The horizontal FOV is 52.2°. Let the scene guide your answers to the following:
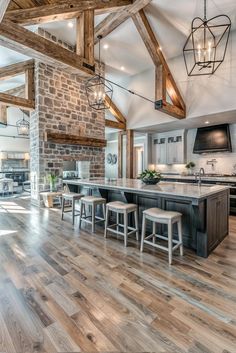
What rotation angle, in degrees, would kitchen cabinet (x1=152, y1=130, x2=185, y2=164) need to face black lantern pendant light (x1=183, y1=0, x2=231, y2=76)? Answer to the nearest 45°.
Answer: approximately 45° to its left

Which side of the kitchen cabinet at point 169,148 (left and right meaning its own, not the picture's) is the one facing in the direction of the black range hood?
left

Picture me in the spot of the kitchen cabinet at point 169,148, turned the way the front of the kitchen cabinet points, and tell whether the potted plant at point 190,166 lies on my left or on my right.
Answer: on my left

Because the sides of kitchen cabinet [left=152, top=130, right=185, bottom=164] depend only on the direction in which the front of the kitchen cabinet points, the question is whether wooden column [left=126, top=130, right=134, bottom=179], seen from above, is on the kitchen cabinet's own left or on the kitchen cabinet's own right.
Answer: on the kitchen cabinet's own right

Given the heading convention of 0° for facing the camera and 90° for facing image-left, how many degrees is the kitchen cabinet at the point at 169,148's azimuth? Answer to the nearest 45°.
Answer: approximately 45°

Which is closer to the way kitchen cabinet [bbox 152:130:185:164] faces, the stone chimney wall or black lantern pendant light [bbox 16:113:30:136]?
the stone chimney wall

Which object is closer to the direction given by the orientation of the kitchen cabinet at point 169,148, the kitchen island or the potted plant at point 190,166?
the kitchen island

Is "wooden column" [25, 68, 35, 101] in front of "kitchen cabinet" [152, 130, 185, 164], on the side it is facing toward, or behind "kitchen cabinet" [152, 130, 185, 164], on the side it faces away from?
in front

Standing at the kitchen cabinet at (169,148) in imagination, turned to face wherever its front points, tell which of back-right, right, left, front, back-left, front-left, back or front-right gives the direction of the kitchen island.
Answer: front-left

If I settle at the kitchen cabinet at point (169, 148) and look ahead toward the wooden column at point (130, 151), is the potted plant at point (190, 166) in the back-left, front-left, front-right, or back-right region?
back-left

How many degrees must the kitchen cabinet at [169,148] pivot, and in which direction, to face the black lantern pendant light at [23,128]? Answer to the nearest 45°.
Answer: approximately 45° to its right

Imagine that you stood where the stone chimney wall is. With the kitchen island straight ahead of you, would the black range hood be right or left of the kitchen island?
left
